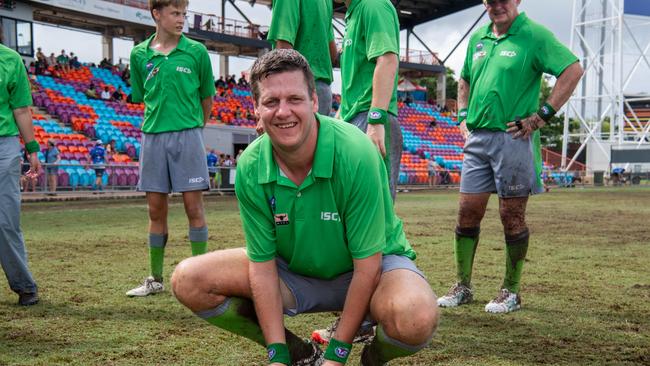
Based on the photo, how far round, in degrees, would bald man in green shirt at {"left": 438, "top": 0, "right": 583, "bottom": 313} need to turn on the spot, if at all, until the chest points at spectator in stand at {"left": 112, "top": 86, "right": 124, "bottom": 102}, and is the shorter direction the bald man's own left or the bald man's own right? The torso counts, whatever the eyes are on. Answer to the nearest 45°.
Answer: approximately 90° to the bald man's own right

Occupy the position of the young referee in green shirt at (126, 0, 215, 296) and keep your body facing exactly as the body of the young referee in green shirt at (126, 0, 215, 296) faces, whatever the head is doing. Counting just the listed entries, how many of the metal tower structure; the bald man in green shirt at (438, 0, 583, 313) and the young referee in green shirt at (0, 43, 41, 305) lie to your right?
1

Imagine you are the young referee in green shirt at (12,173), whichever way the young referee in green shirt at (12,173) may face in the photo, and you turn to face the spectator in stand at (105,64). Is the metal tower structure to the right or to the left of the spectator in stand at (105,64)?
right

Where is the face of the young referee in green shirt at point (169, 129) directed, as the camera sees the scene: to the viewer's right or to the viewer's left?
to the viewer's right

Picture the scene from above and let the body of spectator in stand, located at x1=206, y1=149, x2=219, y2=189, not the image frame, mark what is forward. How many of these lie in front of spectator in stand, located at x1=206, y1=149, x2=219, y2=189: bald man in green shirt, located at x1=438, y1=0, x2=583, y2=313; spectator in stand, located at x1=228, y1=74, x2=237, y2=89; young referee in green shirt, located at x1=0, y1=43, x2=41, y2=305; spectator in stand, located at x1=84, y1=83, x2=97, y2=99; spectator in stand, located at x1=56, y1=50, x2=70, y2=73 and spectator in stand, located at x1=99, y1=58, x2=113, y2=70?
2

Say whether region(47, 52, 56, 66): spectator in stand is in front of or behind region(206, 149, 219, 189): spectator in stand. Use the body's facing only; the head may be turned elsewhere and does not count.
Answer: behind

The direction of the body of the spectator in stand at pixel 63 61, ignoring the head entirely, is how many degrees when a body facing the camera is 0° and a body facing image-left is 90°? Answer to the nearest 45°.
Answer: approximately 315°

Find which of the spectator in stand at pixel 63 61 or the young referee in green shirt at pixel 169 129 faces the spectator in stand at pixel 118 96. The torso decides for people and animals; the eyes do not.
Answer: the spectator in stand at pixel 63 61

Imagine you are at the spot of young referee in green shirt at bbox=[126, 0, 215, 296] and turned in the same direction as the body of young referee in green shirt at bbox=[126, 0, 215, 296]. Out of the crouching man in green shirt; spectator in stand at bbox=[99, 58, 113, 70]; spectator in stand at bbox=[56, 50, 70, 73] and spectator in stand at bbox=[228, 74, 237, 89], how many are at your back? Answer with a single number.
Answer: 3

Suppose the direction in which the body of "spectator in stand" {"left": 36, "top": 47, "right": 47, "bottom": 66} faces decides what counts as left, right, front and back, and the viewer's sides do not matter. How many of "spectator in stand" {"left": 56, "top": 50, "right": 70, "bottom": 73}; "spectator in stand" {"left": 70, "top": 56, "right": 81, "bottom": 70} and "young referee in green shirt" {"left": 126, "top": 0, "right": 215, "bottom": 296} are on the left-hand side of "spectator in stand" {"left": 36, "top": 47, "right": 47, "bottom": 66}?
2

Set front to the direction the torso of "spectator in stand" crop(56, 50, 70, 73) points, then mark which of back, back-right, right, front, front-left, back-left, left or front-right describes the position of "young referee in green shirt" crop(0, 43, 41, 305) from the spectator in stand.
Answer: front-right

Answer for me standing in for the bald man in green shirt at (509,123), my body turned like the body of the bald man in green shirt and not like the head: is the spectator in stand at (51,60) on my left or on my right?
on my right
